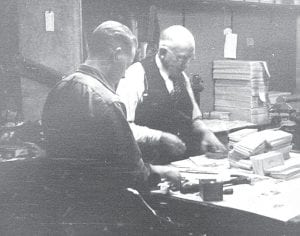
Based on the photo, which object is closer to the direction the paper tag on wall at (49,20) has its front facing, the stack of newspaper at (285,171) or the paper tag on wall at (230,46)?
the stack of newspaper

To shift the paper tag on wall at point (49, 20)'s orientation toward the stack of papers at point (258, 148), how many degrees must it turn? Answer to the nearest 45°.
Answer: approximately 45° to its left

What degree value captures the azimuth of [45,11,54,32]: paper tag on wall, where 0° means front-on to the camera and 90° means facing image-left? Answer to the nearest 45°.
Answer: approximately 0°

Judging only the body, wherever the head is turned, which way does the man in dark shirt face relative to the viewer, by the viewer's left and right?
facing away from the viewer and to the right of the viewer

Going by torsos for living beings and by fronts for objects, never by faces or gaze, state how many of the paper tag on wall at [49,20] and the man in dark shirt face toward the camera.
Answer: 1

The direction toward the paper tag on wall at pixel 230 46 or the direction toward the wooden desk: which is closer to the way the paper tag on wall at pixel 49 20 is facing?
the wooden desk

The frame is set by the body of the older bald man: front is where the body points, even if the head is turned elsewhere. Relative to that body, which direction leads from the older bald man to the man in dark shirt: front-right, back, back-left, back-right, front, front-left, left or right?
front-right

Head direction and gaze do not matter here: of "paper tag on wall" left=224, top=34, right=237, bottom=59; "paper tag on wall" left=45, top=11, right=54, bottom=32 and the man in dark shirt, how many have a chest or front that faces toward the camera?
2

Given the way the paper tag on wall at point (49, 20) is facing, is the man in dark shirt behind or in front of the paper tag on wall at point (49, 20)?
in front

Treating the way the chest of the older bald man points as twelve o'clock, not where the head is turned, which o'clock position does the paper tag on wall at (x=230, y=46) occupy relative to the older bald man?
The paper tag on wall is roughly at 8 o'clock from the older bald man.

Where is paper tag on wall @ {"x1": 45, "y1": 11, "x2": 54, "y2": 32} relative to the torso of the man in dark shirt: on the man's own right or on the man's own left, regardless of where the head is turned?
on the man's own left
